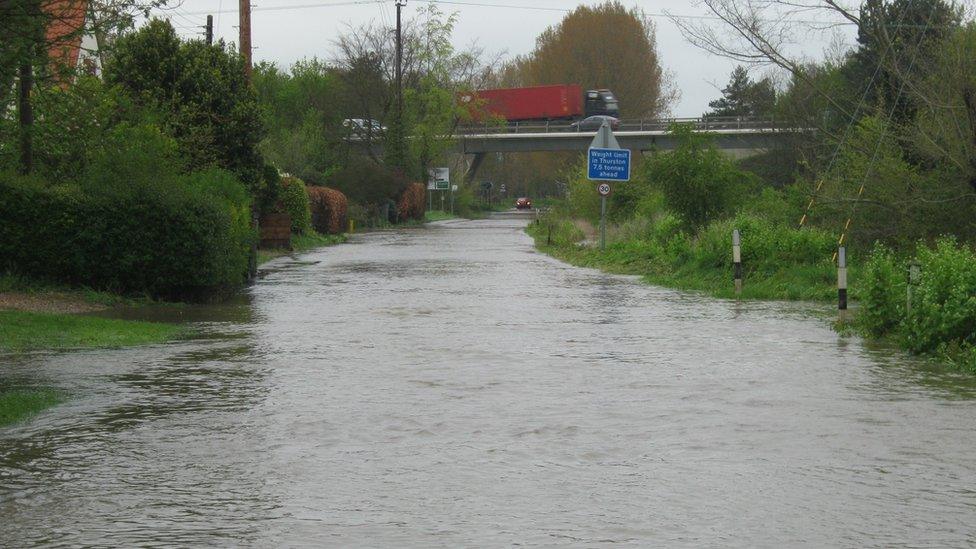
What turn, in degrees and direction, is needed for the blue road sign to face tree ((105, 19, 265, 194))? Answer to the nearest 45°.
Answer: approximately 45° to its right

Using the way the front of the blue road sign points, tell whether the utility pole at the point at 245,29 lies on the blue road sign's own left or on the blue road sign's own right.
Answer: on the blue road sign's own right

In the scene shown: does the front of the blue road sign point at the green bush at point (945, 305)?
yes

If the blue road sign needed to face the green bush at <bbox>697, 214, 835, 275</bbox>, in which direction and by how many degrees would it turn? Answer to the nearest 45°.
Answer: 0° — it already faces it

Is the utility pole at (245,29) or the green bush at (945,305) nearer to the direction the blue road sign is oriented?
the green bush

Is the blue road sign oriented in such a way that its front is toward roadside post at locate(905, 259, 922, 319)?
yes

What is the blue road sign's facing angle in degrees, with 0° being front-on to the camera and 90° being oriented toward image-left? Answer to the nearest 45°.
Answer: approximately 0°

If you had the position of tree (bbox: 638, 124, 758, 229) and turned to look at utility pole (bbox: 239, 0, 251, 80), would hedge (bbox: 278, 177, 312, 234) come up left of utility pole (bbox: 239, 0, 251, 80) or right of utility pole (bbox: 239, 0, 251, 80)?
right

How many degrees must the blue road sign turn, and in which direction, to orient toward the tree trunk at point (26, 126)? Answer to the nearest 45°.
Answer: approximately 45° to its right

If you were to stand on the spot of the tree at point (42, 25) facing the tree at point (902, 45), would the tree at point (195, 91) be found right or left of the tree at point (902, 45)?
left
